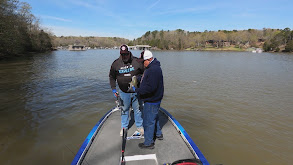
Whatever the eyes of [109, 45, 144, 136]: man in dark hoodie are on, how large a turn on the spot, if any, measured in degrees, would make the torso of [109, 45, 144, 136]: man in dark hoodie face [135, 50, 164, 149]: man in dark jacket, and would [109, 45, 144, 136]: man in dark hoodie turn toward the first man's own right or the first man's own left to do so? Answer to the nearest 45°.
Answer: approximately 45° to the first man's own left

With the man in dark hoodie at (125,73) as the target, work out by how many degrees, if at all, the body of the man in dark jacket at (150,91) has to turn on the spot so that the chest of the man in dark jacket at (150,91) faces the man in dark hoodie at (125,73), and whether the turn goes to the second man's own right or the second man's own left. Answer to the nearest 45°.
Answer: approximately 45° to the second man's own right

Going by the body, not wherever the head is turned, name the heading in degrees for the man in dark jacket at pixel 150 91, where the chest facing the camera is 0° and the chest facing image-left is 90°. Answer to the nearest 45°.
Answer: approximately 90°

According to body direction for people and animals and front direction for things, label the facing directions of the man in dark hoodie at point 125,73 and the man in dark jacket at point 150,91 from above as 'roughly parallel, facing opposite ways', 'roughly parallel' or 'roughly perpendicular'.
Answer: roughly perpendicular

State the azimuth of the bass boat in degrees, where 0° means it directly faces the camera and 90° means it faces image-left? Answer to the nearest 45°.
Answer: approximately 180°

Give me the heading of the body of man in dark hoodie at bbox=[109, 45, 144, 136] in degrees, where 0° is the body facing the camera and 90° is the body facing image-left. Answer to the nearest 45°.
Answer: approximately 0°
